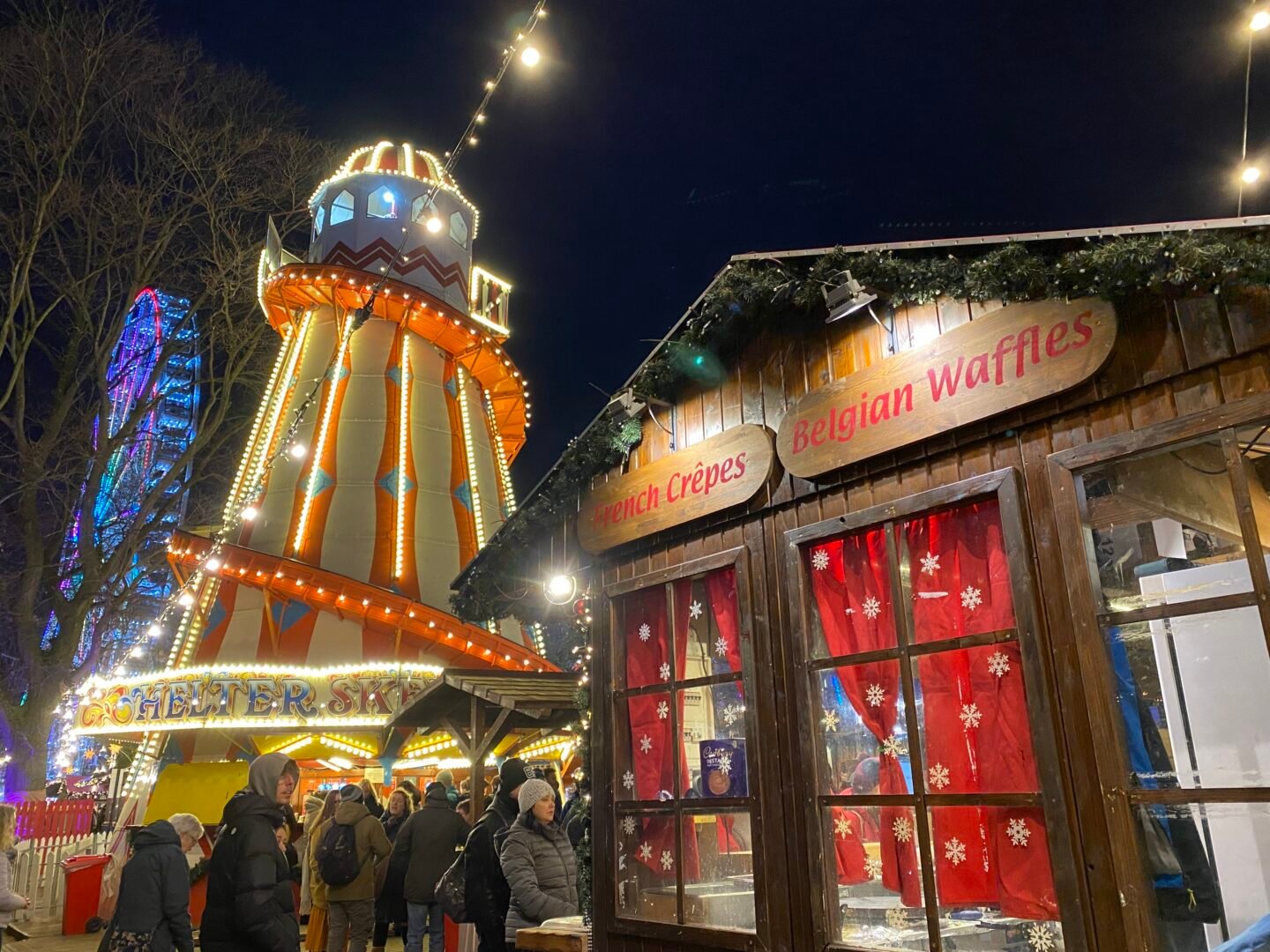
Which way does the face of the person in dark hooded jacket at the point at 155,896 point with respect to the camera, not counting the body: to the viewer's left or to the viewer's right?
to the viewer's right

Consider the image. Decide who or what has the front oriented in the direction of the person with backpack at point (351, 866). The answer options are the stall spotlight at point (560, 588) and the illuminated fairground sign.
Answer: the illuminated fairground sign

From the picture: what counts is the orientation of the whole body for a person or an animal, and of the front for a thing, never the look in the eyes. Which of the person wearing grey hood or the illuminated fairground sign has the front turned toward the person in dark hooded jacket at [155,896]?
the illuminated fairground sign

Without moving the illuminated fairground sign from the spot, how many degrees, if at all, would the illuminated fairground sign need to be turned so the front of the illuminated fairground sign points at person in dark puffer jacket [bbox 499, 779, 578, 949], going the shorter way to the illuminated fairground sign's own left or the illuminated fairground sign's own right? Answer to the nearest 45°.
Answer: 0° — it already faces them

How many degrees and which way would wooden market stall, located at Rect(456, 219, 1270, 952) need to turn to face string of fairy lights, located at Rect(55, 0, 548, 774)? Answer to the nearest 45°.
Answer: approximately 90° to its right
